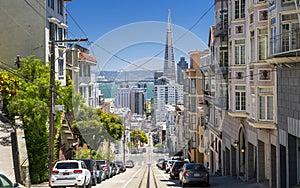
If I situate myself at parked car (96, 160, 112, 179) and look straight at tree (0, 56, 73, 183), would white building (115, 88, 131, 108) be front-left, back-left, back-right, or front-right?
back-right

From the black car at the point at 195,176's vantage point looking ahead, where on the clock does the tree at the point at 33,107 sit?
The tree is roughly at 9 o'clock from the black car.

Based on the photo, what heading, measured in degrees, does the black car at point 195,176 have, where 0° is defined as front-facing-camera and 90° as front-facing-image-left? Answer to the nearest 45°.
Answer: approximately 180°

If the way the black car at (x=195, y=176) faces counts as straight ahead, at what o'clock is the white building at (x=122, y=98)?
The white building is roughly at 11 o'clock from the black car.

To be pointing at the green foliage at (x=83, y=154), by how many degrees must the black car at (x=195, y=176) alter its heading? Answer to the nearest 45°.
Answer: approximately 45° to its left

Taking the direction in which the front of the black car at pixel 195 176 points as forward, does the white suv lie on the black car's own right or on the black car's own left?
on the black car's own left
